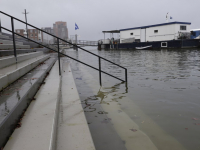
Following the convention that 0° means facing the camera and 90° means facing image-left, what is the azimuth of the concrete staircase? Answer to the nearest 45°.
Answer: approximately 270°

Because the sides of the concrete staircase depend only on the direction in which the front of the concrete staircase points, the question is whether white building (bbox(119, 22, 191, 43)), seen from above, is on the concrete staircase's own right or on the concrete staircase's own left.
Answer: on the concrete staircase's own left

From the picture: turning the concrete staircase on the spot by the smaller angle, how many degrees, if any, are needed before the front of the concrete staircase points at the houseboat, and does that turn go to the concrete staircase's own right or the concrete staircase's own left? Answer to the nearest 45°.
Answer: approximately 45° to the concrete staircase's own left
